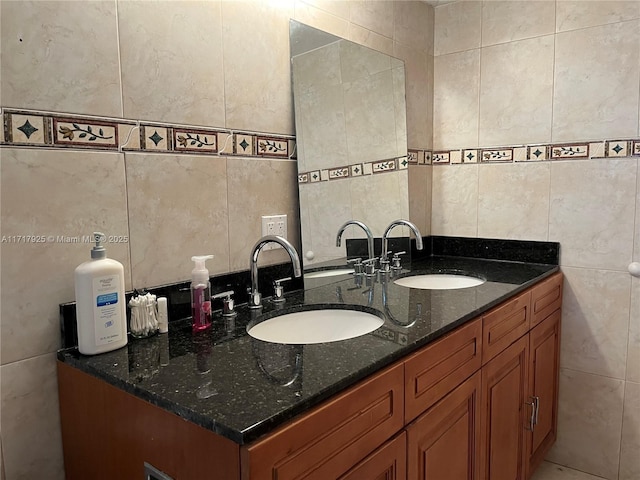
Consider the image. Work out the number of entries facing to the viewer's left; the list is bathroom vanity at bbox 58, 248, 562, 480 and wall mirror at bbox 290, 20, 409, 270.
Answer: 0

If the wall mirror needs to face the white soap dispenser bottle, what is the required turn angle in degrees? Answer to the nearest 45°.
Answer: approximately 90° to its right

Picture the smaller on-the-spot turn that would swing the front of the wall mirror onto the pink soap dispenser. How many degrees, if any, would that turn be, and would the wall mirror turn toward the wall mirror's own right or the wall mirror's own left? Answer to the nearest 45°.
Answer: approximately 90° to the wall mirror's own right

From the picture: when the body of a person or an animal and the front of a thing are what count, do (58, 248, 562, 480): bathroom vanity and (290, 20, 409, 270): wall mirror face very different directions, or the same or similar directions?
same or similar directions
